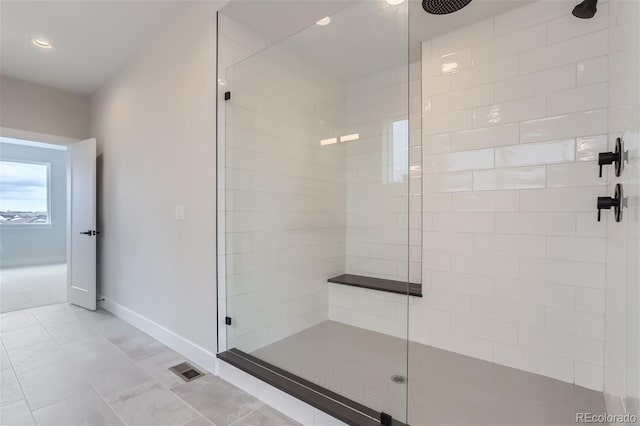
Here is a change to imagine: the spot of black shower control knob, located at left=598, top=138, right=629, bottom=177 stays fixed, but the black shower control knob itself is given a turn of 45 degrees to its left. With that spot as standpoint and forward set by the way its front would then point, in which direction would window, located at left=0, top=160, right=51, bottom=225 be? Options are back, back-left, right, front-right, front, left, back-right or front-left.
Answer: front-right

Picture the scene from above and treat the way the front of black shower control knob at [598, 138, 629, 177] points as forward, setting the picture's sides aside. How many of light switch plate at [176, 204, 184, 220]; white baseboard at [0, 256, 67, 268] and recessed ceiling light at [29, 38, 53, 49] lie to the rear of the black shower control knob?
0

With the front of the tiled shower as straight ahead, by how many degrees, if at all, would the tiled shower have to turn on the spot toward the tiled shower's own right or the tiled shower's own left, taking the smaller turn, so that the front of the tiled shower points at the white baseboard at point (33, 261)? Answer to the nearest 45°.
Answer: approximately 45° to the tiled shower's own right

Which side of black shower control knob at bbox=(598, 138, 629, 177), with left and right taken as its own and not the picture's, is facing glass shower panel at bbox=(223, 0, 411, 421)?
front

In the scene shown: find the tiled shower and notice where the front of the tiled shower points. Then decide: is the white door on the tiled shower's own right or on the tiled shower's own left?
on the tiled shower's own right

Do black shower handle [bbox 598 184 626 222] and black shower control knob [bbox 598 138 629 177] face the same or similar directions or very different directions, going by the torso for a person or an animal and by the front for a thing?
same or similar directions

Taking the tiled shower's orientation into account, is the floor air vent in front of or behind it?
in front

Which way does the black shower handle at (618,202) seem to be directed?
to the viewer's left

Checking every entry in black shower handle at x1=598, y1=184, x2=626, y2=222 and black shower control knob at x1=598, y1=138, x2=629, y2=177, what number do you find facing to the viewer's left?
2

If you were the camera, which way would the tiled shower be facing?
facing the viewer and to the left of the viewer

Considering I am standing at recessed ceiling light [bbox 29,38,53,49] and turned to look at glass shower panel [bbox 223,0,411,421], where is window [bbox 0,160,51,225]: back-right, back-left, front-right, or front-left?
back-left

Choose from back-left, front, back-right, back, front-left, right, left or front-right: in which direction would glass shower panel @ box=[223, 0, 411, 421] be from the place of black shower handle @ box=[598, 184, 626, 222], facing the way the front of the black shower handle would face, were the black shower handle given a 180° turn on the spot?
back

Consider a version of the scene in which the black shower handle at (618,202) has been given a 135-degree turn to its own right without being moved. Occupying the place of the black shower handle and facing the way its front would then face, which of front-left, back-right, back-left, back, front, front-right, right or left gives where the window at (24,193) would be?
back-left

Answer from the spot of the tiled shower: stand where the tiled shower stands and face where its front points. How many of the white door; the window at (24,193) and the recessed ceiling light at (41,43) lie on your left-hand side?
0

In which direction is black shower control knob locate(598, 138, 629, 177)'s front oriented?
to the viewer's left

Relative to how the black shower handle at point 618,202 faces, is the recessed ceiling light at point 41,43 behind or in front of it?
in front
